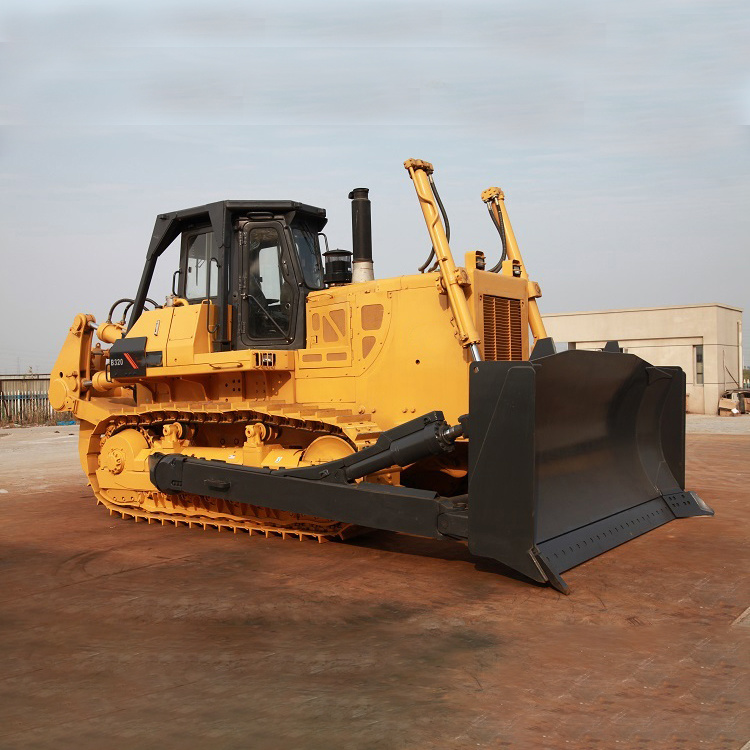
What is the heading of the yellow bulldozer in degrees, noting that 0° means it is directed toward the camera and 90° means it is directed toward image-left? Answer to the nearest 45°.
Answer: approximately 315°

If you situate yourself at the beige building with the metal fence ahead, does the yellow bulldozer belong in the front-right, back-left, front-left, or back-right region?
front-left

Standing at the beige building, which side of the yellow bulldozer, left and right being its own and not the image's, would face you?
left

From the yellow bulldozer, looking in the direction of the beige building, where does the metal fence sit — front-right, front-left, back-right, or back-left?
front-left

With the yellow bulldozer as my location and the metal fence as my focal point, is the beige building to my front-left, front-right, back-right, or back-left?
front-right

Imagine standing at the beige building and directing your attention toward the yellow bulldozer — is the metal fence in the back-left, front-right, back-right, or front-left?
front-right

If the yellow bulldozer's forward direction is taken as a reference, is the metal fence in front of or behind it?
behind
